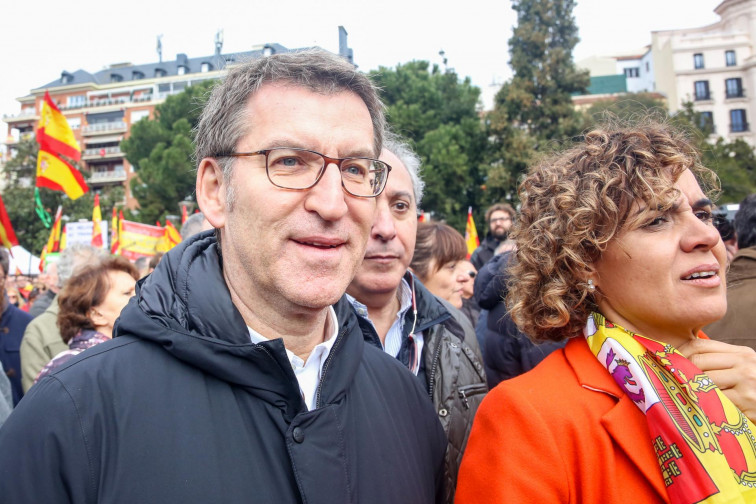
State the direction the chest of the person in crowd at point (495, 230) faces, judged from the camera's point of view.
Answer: toward the camera

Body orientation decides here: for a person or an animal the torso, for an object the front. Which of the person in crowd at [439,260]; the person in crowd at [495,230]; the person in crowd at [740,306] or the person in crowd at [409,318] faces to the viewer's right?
the person in crowd at [439,260]

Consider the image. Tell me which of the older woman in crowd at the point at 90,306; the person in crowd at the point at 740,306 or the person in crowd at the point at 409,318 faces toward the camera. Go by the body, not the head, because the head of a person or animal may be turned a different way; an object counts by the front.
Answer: the person in crowd at the point at 409,318

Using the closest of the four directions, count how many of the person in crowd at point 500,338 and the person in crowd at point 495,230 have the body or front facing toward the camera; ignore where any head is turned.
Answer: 1

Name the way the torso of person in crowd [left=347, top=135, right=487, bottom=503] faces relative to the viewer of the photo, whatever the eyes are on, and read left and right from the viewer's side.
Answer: facing the viewer

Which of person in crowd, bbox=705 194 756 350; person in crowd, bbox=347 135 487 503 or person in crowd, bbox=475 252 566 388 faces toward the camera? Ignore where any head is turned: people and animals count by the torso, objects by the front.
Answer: person in crowd, bbox=347 135 487 503
